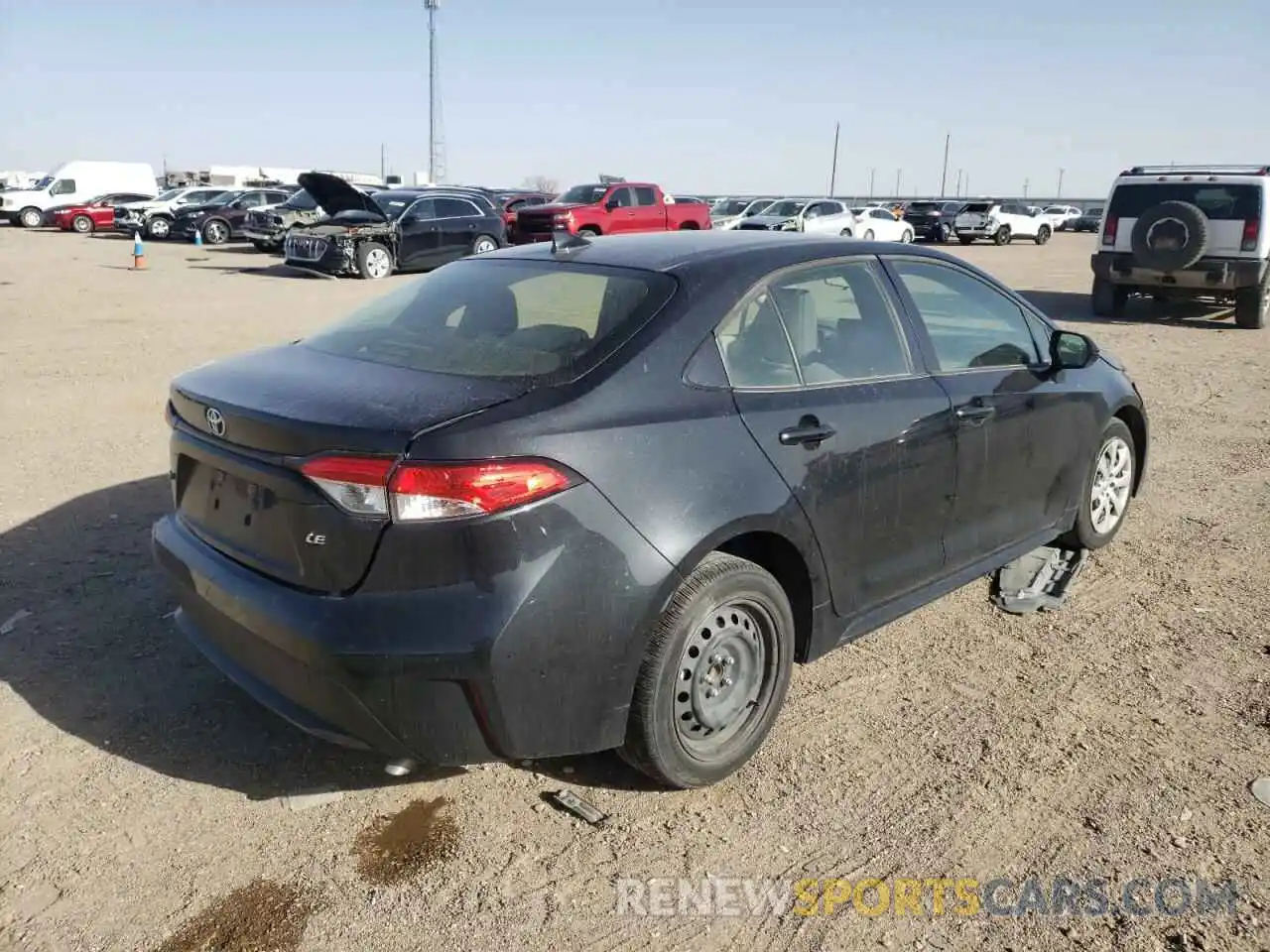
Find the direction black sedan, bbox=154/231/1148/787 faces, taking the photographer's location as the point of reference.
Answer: facing away from the viewer and to the right of the viewer

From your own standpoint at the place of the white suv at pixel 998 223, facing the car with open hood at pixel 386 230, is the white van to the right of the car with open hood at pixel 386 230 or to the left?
right

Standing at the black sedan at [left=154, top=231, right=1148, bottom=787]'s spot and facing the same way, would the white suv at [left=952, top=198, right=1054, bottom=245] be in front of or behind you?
in front

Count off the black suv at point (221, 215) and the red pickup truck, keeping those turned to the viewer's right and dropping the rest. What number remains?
0

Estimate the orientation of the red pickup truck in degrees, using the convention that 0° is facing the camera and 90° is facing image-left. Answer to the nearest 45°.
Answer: approximately 45°

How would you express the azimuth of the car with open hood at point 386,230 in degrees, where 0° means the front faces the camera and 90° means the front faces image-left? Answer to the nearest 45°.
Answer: approximately 45°

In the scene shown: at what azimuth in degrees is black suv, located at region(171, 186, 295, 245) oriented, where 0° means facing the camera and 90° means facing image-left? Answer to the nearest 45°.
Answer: approximately 45°

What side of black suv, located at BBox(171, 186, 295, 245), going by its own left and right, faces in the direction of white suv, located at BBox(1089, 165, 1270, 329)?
left
